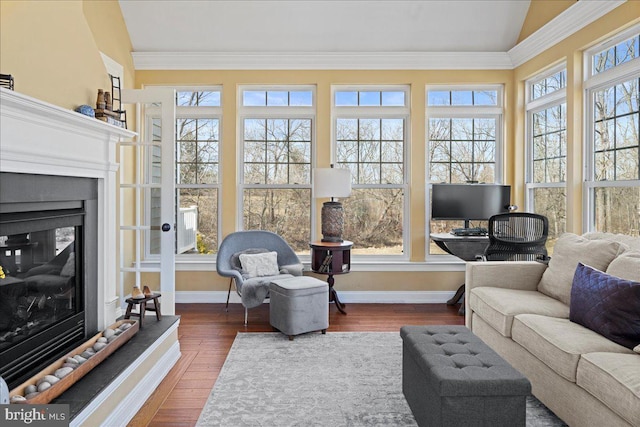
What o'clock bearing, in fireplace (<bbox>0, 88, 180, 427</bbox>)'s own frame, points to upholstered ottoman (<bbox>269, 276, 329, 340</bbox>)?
The upholstered ottoman is roughly at 10 o'clock from the fireplace.

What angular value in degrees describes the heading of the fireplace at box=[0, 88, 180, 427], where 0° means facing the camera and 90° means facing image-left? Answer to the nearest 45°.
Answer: approximately 315°

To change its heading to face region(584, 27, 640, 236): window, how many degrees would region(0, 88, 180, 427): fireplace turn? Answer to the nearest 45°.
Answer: approximately 45° to its left

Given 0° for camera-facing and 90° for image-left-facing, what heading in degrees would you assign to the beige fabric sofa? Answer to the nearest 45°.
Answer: approximately 45°

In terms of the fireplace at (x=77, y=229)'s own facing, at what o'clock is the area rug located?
The area rug is roughly at 11 o'clock from the fireplace.
